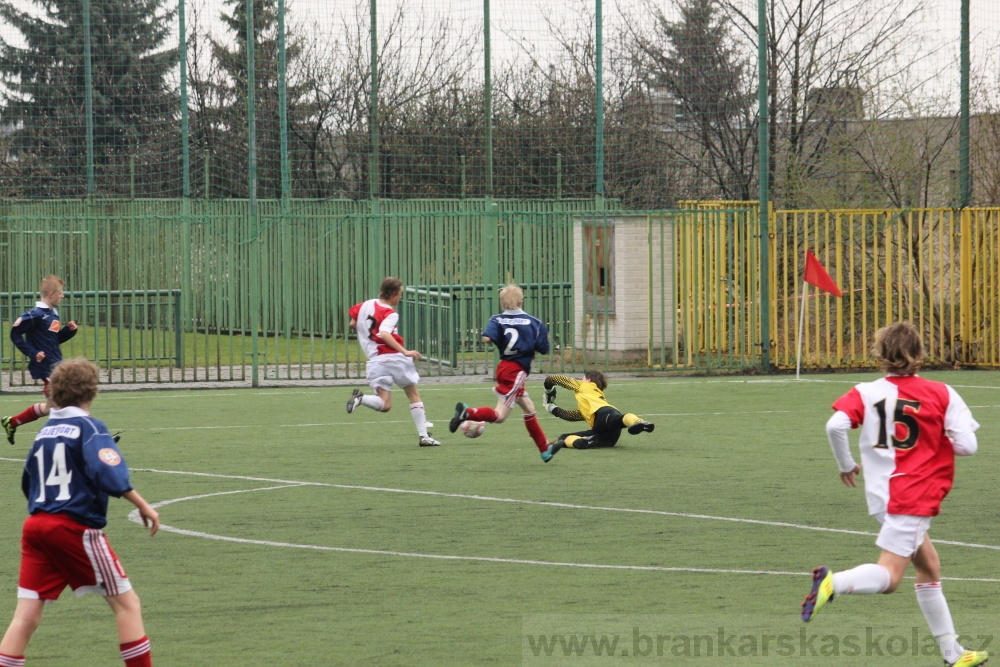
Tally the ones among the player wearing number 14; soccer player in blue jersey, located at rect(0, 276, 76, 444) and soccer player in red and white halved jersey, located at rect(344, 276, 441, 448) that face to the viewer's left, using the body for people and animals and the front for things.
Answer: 0

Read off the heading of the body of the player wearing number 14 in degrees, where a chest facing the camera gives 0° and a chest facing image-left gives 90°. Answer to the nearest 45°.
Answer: approximately 225°

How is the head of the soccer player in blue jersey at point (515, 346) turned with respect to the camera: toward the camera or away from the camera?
away from the camera

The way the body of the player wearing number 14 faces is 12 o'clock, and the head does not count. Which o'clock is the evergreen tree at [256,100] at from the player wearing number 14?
The evergreen tree is roughly at 11 o'clock from the player wearing number 14.

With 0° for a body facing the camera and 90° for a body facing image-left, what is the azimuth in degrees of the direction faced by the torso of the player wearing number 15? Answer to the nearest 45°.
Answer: approximately 225°

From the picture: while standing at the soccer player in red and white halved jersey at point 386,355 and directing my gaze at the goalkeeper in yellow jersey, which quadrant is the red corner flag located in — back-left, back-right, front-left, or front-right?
front-left

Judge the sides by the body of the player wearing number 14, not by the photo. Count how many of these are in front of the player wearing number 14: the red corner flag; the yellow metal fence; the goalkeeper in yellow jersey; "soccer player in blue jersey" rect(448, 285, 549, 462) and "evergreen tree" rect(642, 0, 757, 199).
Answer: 5

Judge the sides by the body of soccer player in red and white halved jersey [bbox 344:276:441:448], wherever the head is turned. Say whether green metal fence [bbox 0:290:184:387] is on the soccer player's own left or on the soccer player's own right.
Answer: on the soccer player's own left

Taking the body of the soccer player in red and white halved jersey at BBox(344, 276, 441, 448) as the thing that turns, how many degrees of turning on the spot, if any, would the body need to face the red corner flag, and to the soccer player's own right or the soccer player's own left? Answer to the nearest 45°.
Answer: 0° — they already face it

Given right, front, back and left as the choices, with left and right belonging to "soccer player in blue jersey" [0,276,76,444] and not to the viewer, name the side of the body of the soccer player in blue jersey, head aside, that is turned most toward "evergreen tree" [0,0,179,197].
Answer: left

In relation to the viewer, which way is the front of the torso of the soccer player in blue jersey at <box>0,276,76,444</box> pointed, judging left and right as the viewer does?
facing to the right of the viewer

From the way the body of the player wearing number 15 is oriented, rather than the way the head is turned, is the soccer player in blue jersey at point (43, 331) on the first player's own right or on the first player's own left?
on the first player's own left

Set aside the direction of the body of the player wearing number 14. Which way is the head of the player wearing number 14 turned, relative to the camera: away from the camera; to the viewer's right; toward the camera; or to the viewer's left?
away from the camera

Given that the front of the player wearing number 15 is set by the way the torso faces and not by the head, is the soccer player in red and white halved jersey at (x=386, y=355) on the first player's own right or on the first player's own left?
on the first player's own left
